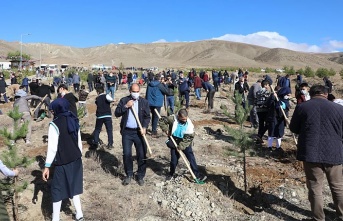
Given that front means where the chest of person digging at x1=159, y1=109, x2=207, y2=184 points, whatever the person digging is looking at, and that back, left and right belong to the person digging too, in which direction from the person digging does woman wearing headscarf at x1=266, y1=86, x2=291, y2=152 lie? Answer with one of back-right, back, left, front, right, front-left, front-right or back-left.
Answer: back-left

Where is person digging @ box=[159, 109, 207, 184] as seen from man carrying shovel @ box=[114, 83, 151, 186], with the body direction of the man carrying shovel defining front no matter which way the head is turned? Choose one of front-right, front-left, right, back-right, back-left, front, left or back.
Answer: left

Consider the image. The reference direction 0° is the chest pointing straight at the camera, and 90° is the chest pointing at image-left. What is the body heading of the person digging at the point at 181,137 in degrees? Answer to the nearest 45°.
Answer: approximately 0°

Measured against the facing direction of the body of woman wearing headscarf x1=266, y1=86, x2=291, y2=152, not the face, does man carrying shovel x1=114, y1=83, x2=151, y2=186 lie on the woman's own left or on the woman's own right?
on the woman's own right

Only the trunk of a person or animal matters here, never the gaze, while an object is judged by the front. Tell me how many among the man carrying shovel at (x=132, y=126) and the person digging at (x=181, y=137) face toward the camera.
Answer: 2

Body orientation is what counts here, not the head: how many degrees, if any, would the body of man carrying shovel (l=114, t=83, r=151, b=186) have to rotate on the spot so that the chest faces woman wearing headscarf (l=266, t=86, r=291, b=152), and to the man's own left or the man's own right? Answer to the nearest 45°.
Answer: approximately 135° to the man's own left
